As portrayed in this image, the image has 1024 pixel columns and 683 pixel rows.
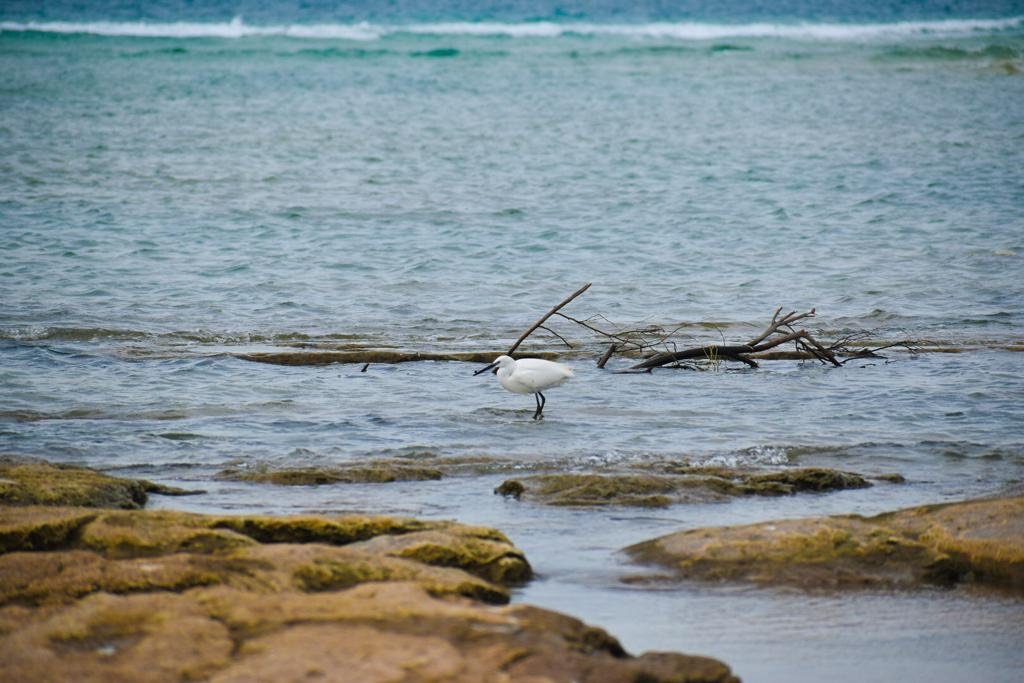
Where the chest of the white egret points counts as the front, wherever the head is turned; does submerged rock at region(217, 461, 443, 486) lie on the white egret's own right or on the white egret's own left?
on the white egret's own left

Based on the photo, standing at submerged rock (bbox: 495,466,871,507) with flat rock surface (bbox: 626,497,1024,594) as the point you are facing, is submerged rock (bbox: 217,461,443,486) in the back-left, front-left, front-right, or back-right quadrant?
back-right

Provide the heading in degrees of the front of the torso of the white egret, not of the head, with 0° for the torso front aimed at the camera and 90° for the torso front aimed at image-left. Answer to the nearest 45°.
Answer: approximately 90°

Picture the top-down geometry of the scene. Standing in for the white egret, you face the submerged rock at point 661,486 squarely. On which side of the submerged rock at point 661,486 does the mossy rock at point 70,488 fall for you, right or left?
right

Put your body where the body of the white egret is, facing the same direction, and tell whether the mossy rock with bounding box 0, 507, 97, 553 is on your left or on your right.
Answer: on your left

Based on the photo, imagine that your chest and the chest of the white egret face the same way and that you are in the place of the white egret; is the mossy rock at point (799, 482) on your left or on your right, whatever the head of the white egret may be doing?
on your left
